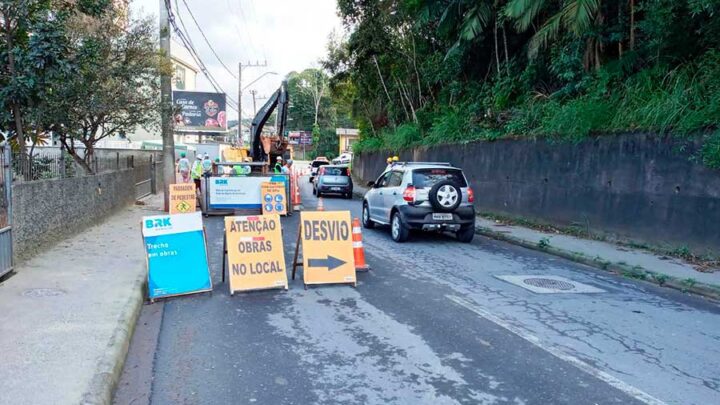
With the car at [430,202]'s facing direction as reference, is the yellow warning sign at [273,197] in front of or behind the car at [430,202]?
in front

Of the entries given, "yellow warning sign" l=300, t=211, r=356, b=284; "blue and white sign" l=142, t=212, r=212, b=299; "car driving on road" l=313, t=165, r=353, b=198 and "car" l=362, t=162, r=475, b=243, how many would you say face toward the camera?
2

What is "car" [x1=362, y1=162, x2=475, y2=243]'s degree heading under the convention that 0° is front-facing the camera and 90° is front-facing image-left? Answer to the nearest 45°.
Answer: approximately 135°

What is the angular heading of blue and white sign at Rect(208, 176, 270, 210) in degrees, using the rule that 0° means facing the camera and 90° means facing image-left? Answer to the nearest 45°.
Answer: approximately 0°

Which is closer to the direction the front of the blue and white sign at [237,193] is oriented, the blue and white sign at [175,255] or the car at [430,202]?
the blue and white sign

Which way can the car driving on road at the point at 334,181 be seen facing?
away from the camera

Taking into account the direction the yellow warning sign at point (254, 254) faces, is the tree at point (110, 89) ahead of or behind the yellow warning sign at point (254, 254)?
behind

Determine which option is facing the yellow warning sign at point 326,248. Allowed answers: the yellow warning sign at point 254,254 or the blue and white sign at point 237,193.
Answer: the blue and white sign

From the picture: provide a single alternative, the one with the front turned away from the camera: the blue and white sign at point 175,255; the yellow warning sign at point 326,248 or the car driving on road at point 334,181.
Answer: the car driving on road

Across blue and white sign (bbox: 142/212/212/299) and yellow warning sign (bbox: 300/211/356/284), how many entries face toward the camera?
2

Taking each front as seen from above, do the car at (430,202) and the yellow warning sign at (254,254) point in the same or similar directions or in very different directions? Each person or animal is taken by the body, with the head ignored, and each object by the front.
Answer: very different directions

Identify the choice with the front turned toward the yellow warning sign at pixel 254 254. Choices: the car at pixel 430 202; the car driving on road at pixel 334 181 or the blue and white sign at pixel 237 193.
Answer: the blue and white sign
